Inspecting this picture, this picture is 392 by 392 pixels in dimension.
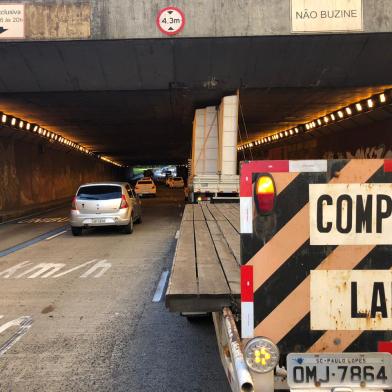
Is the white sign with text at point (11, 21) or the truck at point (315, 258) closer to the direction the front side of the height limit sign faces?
the truck

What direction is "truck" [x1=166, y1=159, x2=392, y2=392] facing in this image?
away from the camera

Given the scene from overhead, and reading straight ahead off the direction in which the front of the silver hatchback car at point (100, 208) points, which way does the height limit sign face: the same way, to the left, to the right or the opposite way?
the opposite way

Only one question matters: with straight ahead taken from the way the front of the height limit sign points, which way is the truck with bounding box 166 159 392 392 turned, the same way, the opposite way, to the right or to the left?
the opposite way

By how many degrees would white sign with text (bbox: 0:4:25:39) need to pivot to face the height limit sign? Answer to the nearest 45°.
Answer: approximately 90° to its left

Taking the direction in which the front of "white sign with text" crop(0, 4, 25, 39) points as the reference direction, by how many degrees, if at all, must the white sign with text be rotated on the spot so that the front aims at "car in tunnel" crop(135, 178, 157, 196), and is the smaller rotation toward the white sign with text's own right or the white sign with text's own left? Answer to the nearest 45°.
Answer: approximately 135° to the white sign with text's own left

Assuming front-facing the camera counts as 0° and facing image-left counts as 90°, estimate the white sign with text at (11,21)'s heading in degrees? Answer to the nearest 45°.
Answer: approximately 0°

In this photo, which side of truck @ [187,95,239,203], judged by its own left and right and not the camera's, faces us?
back
